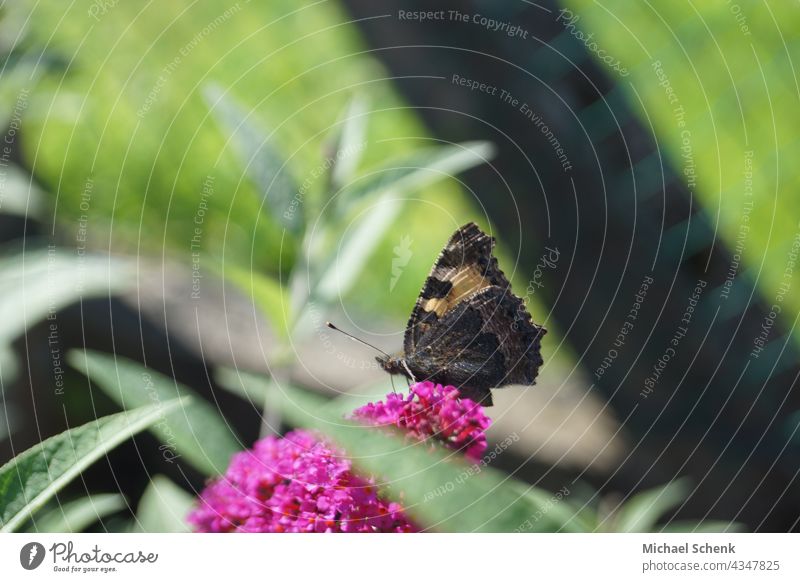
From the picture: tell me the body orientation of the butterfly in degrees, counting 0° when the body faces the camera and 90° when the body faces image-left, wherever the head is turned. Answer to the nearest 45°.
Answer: approximately 90°

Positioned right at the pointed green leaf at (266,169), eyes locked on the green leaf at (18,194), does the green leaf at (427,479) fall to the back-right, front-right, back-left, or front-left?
back-left
